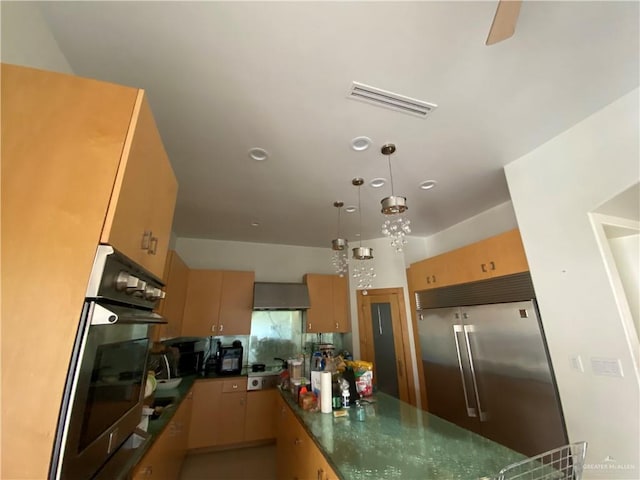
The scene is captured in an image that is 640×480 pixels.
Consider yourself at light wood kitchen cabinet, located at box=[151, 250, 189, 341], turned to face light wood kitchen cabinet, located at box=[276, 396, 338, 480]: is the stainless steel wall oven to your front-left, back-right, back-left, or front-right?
front-right

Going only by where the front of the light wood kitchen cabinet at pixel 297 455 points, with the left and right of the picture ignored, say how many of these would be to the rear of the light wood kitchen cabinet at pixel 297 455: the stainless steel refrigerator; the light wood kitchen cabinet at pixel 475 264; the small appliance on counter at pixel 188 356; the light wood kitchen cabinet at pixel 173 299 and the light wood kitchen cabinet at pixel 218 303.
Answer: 2

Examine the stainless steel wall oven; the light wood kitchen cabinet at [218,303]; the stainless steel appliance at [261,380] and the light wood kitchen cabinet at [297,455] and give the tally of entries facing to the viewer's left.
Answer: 1

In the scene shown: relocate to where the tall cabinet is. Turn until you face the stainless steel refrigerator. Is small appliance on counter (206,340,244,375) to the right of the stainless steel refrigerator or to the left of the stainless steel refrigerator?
left

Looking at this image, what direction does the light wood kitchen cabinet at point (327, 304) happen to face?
toward the camera

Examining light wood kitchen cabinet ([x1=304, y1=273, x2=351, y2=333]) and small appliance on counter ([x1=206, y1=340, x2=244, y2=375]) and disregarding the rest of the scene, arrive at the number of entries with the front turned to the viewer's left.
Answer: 0

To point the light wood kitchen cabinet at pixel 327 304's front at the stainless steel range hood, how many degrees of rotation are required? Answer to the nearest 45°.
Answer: approximately 45° to its right

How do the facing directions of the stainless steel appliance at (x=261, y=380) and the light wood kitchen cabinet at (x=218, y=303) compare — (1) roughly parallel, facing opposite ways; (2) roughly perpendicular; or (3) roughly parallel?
roughly parallel

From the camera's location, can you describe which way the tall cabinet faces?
facing the viewer and to the right of the viewer

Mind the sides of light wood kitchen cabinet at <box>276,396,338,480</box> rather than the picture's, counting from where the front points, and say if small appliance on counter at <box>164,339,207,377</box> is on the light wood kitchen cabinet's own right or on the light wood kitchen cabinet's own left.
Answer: on the light wood kitchen cabinet's own right

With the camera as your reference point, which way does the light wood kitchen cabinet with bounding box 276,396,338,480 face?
facing to the left of the viewer

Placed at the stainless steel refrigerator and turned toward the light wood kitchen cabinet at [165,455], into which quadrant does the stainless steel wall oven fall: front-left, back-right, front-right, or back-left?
front-left

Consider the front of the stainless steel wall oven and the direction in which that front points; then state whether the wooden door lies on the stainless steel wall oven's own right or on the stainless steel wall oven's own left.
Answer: on the stainless steel wall oven's own left

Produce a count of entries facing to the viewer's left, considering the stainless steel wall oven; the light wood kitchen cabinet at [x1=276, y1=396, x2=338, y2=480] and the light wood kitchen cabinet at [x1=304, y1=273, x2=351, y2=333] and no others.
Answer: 1

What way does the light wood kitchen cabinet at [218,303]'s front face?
toward the camera

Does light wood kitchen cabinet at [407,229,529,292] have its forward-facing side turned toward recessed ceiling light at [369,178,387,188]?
yes

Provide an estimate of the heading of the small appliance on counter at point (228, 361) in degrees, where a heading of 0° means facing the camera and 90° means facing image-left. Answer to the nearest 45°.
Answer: approximately 0°

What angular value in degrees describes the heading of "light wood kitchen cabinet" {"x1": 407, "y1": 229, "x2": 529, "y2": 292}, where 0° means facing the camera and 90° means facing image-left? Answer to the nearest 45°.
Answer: approximately 45°

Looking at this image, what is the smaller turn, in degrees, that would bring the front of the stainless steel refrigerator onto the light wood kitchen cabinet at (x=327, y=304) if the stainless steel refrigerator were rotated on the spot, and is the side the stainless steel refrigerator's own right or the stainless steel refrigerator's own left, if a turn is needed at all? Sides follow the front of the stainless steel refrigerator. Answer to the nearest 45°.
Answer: approximately 45° to the stainless steel refrigerator's own right
